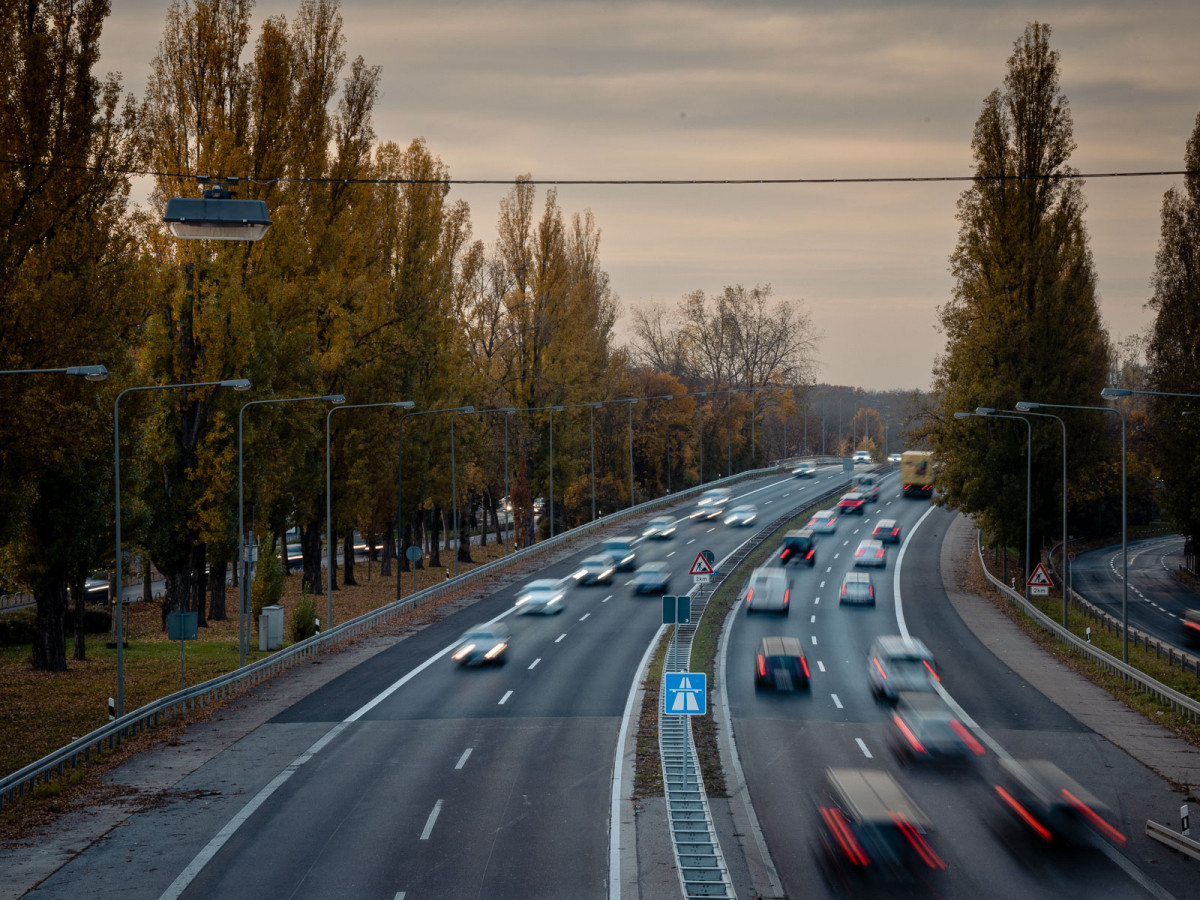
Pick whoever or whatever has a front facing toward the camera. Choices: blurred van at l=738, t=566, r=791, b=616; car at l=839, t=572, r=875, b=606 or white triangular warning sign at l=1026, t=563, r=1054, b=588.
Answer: the white triangular warning sign

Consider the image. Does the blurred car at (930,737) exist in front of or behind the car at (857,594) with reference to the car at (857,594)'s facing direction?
behind

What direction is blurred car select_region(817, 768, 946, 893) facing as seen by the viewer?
away from the camera

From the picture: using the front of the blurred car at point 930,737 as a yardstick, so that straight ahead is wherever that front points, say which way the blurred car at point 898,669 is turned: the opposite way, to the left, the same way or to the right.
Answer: the same way

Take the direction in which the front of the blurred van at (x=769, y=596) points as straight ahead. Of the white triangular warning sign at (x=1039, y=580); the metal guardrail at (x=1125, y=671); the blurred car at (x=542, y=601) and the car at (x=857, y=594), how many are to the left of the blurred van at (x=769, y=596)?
1

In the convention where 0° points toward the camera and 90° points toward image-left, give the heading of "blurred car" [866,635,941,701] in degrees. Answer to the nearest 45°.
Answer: approximately 180°

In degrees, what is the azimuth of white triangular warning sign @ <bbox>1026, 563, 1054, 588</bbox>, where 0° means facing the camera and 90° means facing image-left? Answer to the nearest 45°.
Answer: approximately 0°

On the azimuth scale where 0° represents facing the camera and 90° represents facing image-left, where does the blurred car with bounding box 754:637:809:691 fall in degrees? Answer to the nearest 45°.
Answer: approximately 180°

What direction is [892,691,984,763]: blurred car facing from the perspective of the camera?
away from the camera

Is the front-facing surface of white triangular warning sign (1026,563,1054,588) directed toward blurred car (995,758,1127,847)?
yes

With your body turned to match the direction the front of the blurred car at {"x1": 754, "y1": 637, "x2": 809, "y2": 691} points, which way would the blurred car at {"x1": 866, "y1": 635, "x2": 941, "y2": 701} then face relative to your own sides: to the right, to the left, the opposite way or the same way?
the same way

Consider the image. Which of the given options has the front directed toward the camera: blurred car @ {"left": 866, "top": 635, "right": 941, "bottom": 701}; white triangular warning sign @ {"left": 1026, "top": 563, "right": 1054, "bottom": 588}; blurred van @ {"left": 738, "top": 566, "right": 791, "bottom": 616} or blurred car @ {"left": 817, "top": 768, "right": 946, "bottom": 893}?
the white triangular warning sign

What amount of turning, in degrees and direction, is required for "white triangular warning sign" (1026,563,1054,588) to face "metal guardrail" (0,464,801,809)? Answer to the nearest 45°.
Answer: approximately 45° to its right

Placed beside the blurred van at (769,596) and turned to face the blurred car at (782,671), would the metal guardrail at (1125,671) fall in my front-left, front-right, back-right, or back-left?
front-left

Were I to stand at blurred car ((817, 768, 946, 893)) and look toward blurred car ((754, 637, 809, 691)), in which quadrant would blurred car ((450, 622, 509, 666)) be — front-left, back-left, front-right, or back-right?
front-left

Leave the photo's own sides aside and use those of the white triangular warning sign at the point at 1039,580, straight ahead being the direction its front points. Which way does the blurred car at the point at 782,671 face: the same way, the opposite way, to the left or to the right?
the opposite way

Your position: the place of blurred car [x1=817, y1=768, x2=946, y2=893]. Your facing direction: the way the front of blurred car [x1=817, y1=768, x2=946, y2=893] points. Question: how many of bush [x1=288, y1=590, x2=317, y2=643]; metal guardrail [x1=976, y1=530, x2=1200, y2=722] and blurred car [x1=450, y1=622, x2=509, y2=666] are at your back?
0

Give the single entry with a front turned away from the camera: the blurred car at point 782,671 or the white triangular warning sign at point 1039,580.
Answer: the blurred car

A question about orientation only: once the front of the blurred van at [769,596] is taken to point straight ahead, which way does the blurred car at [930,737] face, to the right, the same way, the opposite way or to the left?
the same way

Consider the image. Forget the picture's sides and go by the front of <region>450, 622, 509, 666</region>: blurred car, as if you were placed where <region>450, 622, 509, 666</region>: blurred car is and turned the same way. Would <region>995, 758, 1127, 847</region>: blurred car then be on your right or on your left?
on your left
